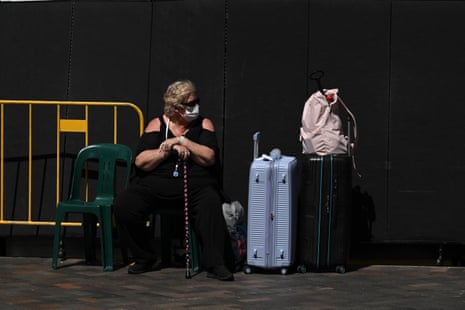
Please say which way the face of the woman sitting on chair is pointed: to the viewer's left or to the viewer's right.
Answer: to the viewer's right

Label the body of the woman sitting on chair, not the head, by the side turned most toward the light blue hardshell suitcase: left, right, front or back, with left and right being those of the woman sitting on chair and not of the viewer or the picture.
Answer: left

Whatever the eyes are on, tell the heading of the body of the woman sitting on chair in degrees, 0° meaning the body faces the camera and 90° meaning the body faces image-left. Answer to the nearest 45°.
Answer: approximately 0°

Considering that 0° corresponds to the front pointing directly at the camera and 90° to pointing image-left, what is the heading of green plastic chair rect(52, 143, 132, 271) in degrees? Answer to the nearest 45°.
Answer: approximately 45°
